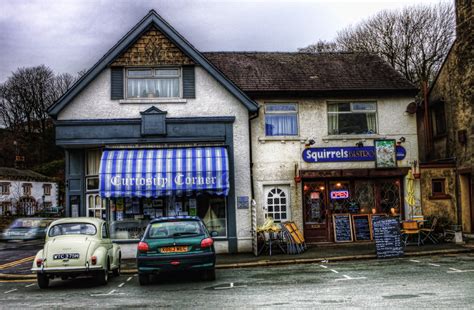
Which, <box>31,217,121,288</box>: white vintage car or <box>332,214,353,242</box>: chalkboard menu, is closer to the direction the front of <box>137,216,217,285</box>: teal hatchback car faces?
the chalkboard menu

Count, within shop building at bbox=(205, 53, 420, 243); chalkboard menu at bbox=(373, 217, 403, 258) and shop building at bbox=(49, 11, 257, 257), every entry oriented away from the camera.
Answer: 0

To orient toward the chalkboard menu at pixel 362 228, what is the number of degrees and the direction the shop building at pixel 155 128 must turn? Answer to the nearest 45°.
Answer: approximately 90° to its left

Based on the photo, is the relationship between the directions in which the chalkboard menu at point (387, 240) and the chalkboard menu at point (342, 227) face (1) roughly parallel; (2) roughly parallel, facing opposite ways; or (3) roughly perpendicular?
roughly parallel

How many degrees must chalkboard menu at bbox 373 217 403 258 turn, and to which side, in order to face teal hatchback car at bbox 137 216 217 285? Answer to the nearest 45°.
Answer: approximately 45° to its right

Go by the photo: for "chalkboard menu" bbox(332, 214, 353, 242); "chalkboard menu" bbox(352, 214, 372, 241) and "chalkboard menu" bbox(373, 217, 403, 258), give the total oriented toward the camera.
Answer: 3

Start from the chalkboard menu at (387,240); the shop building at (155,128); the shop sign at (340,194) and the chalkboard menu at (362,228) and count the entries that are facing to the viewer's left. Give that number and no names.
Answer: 0

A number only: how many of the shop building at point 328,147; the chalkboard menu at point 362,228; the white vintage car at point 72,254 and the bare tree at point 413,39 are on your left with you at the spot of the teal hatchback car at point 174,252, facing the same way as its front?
1

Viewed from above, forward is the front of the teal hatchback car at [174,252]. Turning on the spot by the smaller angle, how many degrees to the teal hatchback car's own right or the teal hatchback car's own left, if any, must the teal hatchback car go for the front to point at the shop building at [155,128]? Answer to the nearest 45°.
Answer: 0° — it already faces it

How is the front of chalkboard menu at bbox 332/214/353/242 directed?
toward the camera

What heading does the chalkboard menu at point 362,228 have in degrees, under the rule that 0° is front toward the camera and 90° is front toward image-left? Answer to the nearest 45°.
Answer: approximately 0°

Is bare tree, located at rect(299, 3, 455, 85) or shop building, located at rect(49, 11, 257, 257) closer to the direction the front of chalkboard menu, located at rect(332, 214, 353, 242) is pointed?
the shop building

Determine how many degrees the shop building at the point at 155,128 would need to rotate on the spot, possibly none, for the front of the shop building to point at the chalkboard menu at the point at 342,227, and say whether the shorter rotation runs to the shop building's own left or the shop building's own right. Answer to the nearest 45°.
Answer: approximately 90° to the shop building's own left

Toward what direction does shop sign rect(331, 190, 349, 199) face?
toward the camera
